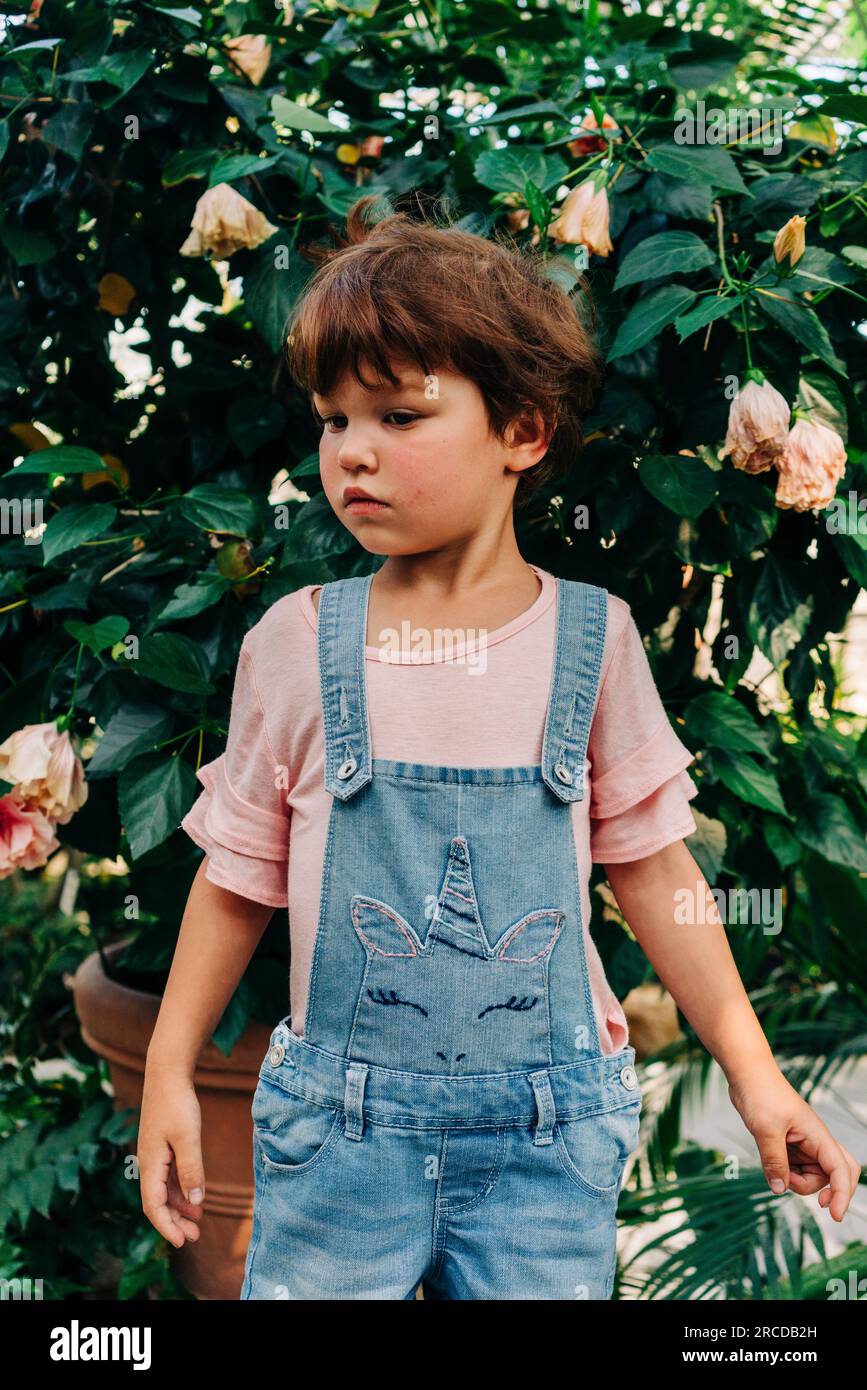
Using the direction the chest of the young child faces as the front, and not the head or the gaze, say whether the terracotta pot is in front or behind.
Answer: behind

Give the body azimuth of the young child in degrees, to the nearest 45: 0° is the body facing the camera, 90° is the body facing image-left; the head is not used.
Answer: approximately 0°
